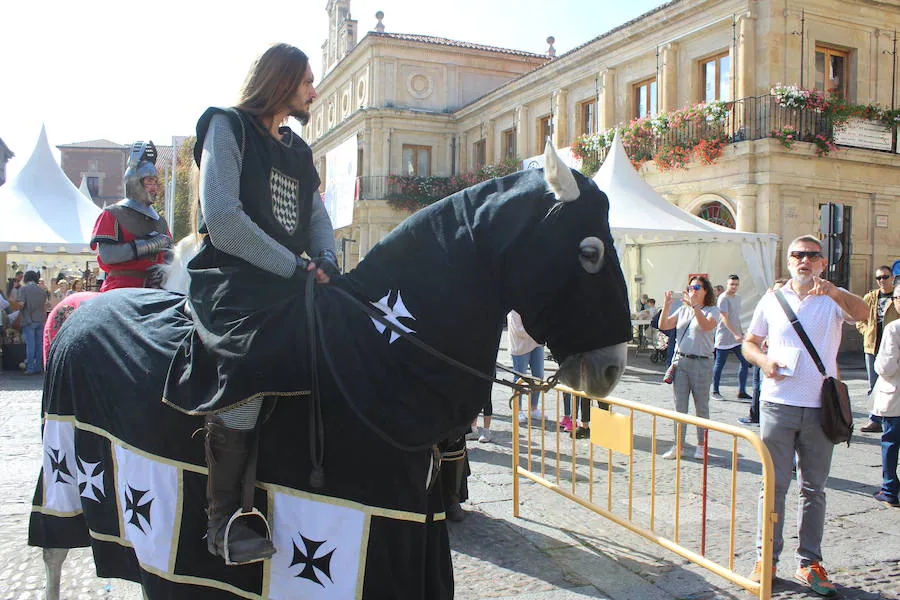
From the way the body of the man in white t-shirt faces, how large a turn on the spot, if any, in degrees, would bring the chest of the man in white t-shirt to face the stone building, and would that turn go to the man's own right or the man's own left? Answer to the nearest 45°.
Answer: approximately 180°

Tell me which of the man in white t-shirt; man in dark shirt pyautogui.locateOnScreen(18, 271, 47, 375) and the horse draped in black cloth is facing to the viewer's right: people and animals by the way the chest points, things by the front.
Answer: the horse draped in black cloth

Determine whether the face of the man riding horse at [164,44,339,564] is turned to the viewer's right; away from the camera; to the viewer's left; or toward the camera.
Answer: to the viewer's right

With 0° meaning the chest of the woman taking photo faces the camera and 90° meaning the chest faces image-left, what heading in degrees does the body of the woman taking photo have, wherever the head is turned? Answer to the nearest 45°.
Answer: approximately 45°

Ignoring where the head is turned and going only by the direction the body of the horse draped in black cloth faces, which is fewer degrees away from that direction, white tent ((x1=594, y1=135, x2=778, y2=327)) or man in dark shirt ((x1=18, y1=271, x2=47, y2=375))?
the white tent

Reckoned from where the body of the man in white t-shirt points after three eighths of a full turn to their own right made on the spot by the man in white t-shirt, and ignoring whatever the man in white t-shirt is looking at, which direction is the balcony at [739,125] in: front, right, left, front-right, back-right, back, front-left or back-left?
front-right

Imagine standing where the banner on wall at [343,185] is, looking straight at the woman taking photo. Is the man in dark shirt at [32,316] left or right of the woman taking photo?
right

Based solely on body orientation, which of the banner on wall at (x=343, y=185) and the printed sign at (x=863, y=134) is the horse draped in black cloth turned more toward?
the printed sign

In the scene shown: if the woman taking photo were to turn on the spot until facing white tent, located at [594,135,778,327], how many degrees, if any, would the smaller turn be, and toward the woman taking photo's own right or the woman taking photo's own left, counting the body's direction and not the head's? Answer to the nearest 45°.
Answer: approximately 135° to the woman taking photo's own right

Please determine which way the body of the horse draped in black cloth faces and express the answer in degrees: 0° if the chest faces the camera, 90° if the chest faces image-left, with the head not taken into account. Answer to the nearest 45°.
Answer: approximately 270°

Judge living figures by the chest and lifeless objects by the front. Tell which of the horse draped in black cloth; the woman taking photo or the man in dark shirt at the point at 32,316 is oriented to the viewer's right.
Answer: the horse draped in black cloth
